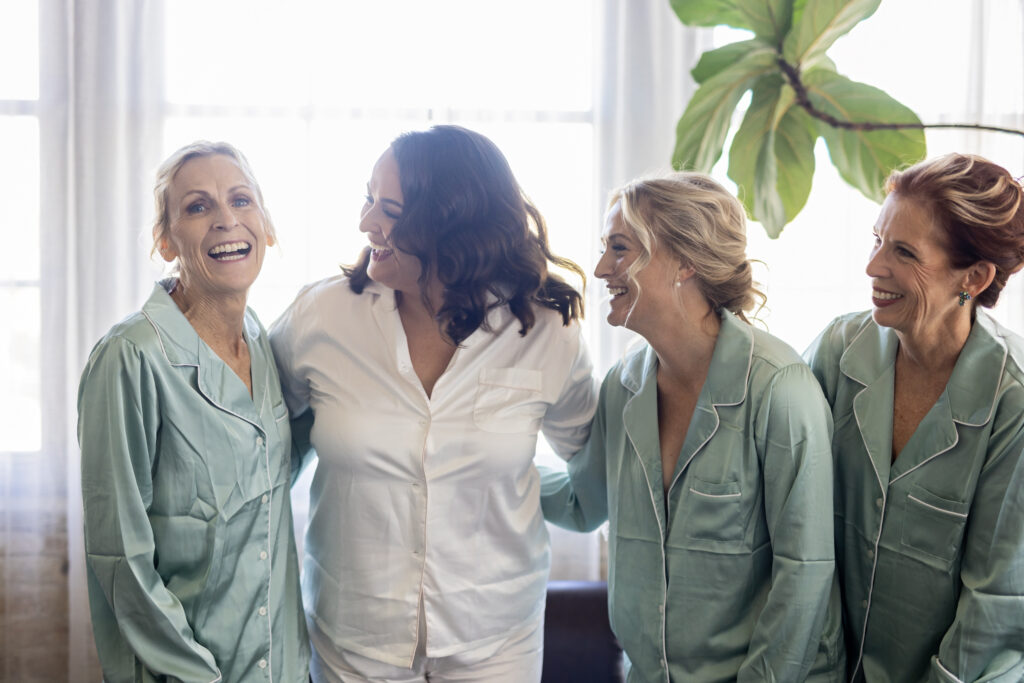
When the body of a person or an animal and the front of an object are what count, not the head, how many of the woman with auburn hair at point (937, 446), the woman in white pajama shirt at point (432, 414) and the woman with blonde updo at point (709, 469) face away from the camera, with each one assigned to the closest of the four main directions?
0

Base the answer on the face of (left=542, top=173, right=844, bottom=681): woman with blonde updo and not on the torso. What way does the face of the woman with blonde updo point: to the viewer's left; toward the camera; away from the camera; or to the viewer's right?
to the viewer's left

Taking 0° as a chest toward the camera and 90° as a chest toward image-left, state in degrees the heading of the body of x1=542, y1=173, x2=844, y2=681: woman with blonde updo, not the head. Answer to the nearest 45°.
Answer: approximately 45°

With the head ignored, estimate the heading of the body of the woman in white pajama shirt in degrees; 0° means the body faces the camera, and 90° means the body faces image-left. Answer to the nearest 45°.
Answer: approximately 0°

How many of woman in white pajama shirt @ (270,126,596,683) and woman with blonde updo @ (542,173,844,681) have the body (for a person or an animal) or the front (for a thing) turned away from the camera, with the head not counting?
0

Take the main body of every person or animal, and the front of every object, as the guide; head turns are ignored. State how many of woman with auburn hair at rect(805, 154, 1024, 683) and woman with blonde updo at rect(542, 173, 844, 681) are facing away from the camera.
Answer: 0

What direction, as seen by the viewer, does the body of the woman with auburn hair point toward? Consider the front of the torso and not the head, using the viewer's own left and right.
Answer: facing the viewer and to the left of the viewer

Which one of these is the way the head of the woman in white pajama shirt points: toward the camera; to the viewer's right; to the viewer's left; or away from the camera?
to the viewer's left

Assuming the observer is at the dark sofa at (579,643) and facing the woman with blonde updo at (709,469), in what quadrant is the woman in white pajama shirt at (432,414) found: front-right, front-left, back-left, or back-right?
front-right
